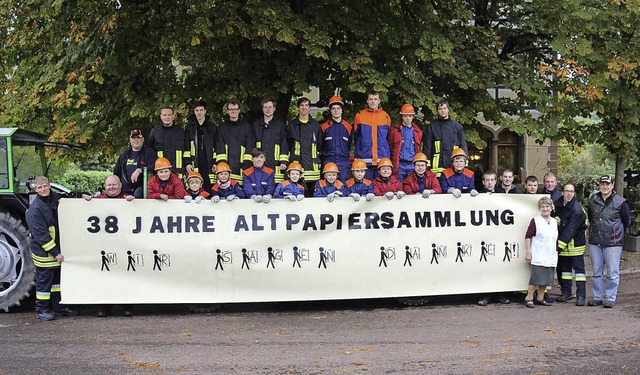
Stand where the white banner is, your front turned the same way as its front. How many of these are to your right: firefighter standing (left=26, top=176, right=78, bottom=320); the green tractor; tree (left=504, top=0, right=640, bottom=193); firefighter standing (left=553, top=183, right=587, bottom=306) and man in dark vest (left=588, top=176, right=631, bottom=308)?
2

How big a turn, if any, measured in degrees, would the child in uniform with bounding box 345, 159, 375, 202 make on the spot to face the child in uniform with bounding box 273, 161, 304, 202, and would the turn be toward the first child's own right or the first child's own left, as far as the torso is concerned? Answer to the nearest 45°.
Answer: approximately 90° to the first child's own right

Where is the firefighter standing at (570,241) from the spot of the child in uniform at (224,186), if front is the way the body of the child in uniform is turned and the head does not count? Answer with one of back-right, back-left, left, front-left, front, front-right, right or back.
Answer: left

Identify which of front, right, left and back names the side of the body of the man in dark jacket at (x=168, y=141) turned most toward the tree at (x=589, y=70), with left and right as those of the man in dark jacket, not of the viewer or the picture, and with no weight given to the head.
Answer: left

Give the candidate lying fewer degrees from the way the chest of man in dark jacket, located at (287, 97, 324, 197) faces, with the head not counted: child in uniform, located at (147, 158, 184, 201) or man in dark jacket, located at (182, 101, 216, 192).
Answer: the child in uniform

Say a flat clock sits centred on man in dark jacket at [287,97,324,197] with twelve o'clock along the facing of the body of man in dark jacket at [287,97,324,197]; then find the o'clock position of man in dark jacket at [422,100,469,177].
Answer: man in dark jacket at [422,100,469,177] is roughly at 9 o'clock from man in dark jacket at [287,97,324,197].

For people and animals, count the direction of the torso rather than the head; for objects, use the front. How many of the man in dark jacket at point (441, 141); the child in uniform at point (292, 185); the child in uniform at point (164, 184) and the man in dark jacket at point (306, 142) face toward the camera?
4

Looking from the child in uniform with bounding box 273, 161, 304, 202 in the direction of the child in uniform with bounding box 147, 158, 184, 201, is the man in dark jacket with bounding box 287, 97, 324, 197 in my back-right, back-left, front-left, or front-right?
back-right

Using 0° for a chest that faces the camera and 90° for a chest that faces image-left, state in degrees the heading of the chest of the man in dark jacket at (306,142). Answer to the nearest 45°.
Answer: approximately 0°

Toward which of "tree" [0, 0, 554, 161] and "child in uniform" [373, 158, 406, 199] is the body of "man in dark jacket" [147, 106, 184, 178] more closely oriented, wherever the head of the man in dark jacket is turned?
the child in uniform

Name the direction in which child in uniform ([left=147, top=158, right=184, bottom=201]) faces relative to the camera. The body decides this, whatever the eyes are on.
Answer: toward the camera

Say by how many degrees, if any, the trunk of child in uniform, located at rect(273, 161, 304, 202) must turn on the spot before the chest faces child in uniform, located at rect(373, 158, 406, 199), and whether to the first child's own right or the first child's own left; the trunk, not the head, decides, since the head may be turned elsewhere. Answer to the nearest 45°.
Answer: approximately 90° to the first child's own left

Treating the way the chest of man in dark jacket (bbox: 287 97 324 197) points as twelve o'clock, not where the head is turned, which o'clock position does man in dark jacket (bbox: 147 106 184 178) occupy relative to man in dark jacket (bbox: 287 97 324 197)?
man in dark jacket (bbox: 147 106 184 178) is roughly at 3 o'clock from man in dark jacket (bbox: 287 97 324 197).

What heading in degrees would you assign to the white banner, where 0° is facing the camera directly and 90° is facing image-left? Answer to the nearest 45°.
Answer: approximately 0°

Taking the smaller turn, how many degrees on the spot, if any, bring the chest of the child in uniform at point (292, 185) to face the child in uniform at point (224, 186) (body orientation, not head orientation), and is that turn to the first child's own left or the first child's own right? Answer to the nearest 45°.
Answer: approximately 90° to the first child's own right

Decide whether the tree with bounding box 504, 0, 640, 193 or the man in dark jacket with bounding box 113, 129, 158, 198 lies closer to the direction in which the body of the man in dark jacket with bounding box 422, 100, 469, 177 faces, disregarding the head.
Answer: the man in dark jacket
